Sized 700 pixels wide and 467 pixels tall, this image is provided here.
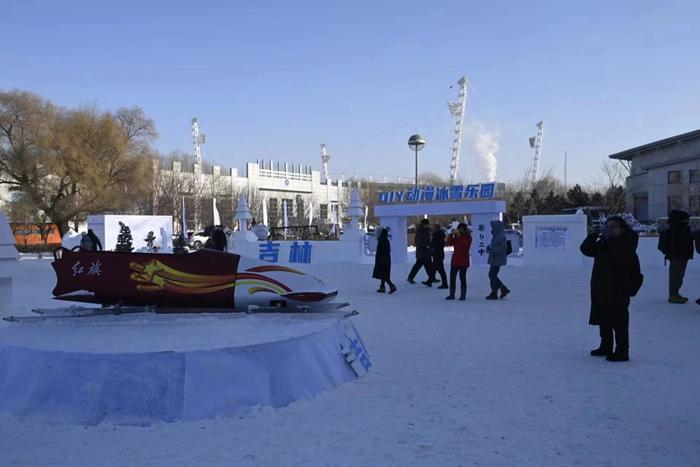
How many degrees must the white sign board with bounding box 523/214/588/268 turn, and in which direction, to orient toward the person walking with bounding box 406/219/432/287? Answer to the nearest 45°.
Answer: approximately 45° to its right

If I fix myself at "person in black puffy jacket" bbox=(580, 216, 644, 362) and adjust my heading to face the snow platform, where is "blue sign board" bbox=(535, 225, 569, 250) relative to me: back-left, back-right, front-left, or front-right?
back-right

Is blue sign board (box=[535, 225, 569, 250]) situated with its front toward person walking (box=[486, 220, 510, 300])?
yes

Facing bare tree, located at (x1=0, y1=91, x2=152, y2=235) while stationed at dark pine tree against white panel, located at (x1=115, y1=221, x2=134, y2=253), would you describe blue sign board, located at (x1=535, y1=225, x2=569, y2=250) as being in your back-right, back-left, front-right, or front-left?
back-right

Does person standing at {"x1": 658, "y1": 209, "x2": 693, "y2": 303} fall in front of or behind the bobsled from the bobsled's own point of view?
in front

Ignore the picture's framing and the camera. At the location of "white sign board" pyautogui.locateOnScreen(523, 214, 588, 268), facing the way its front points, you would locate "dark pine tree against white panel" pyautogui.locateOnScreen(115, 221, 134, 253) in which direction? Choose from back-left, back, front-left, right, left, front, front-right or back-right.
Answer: right

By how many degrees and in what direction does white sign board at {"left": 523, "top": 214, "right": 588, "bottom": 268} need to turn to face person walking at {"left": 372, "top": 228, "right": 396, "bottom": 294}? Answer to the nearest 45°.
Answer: approximately 45° to its right

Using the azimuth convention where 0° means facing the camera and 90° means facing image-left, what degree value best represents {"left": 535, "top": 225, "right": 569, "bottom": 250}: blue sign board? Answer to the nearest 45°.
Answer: approximately 0°

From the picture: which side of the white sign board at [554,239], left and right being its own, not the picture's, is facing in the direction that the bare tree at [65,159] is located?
right

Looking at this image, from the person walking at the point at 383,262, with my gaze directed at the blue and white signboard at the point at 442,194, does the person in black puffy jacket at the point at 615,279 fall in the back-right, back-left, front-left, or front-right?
back-right

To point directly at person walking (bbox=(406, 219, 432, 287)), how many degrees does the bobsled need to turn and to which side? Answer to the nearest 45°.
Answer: approximately 45° to its left

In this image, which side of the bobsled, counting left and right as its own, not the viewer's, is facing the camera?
right

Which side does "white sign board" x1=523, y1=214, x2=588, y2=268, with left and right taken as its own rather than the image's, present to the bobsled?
front

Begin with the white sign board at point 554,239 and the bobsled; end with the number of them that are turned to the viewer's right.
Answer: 1

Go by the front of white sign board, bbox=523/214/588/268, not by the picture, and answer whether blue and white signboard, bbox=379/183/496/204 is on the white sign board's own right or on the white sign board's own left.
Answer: on the white sign board's own right
